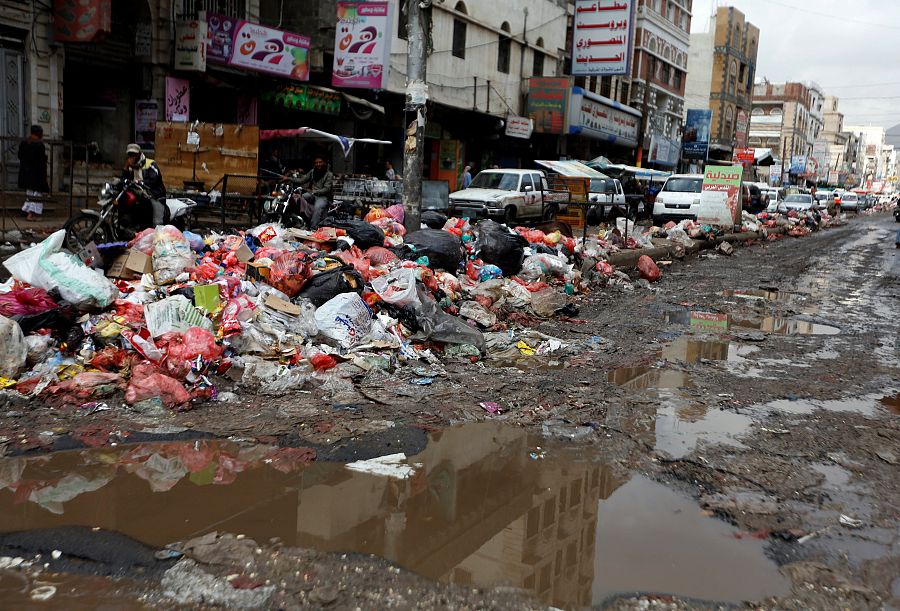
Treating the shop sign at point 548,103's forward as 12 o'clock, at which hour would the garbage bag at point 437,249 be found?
The garbage bag is roughly at 12 o'clock from the shop sign.

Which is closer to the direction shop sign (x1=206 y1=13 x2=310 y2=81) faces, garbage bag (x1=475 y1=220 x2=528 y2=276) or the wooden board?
the garbage bag

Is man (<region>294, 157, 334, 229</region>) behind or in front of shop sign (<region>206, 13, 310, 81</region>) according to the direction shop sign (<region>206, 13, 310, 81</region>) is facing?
in front

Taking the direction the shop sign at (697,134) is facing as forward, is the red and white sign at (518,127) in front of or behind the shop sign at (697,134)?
in front

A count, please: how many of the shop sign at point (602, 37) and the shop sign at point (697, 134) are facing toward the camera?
2

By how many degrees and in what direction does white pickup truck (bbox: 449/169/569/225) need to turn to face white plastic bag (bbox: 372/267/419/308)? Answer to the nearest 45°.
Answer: approximately 45° to its left

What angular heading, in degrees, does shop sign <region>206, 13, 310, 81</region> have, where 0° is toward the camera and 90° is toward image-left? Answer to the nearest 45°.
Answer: approximately 315°

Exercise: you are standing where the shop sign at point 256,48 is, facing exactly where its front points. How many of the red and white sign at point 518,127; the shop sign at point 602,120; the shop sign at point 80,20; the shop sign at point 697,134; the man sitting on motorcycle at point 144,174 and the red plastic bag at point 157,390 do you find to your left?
3

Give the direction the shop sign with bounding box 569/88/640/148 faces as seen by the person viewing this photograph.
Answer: facing the viewer and to the right of the viewer

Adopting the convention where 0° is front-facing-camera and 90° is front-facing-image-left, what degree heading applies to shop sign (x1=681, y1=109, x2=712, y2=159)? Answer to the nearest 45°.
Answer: approximately 0°

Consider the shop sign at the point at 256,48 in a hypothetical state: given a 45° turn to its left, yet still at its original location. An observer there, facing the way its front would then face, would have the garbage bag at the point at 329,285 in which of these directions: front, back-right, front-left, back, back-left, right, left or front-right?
right

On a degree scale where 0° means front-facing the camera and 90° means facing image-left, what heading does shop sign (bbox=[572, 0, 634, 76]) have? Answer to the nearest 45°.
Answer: approximately 0°

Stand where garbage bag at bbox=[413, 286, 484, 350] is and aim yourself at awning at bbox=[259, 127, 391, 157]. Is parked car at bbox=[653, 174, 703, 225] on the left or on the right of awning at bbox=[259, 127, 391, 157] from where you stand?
right

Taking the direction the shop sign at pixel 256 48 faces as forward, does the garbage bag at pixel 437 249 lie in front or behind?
in front

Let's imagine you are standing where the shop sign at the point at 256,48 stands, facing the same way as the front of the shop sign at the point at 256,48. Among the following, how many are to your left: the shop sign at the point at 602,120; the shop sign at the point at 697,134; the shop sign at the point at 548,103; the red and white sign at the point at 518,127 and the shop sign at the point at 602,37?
5
